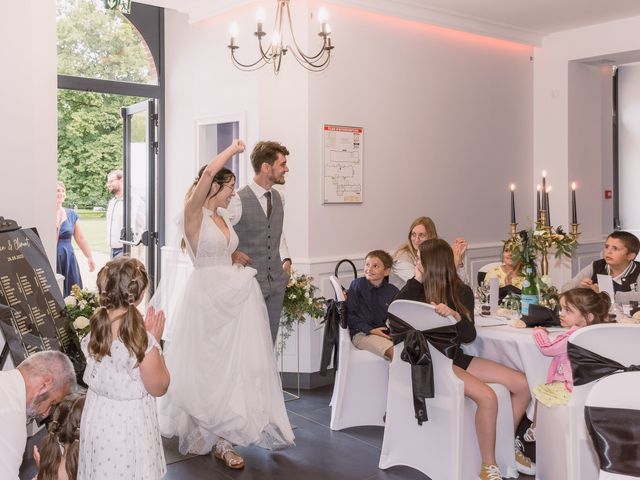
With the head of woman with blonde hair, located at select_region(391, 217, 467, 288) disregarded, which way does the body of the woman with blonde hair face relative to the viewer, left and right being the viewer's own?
facing the viewer

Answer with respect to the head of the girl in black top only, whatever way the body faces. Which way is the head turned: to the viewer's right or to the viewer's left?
to the viewer's left

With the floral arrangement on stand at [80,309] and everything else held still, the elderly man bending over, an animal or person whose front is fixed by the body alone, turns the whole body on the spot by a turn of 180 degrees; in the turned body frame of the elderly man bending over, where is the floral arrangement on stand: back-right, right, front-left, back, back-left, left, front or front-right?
right

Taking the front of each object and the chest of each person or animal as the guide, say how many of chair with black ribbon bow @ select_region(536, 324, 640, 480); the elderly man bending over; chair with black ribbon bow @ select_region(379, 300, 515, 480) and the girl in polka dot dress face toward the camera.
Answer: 0

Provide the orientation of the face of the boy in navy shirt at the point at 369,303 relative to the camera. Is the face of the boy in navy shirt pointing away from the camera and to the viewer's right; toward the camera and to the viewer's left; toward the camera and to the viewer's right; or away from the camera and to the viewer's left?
toward the camera and to the viewer's left

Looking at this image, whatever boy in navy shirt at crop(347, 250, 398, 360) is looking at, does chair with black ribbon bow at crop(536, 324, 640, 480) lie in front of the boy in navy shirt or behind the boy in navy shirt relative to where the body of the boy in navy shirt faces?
in front

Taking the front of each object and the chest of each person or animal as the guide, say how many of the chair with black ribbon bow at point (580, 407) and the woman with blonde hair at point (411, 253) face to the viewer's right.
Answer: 0

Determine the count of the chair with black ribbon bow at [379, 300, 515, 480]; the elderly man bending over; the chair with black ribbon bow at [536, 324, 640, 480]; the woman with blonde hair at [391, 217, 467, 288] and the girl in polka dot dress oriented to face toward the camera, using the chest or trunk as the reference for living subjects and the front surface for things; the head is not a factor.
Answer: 1

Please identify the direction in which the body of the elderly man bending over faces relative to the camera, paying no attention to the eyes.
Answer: to the viewer's right

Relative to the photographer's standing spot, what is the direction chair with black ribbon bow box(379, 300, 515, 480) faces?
facing away from the viewer and to the right of the viewer

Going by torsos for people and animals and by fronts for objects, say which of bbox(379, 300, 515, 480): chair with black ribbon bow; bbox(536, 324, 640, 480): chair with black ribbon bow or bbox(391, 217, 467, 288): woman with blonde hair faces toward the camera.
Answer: the woman with blonde hair

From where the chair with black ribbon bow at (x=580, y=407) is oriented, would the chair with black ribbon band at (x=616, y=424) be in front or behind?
behind

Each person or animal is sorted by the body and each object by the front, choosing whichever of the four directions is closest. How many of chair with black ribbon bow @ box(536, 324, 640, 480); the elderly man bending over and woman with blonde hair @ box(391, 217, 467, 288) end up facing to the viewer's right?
1

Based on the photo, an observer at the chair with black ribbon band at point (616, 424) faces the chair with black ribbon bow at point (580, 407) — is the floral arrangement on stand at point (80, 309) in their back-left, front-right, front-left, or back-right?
front-left

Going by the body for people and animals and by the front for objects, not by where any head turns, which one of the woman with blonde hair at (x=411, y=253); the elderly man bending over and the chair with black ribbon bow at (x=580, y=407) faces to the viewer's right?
the elderly man bending over

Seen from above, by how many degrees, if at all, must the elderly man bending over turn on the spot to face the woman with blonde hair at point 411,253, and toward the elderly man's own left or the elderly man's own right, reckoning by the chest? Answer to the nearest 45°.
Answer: approximately 45° to the elderly man's own left
